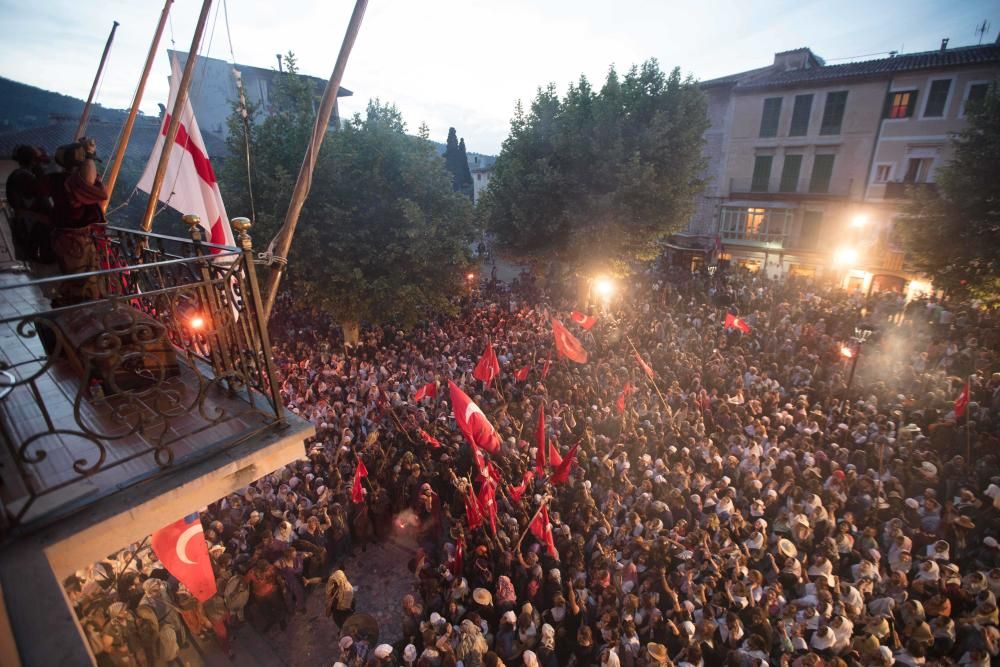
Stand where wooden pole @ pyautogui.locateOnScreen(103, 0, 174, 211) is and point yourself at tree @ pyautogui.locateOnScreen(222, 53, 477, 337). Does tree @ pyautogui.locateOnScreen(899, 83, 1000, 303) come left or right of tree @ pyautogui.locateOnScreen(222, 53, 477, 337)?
right

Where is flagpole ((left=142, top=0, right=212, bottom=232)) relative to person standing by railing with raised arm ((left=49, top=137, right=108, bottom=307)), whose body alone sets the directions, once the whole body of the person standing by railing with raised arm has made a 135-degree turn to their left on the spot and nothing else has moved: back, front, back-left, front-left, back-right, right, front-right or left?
right

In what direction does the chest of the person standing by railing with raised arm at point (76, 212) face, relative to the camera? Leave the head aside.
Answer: to the viewer's right

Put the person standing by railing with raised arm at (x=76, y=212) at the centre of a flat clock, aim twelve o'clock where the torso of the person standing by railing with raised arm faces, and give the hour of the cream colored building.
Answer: The cream colored building is roughly at 12 o'clock from the person standing by railing with raised arm.

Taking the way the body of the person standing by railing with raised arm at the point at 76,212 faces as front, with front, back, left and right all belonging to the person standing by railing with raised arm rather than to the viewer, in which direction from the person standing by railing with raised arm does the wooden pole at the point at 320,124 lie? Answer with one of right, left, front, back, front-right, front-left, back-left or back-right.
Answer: front-right

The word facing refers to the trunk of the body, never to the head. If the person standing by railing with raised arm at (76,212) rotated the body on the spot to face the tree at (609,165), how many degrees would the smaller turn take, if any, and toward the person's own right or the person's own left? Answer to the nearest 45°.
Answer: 0° — they already face it

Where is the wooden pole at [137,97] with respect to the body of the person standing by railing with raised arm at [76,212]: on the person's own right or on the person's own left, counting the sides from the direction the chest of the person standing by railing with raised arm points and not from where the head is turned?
on the person's own left
